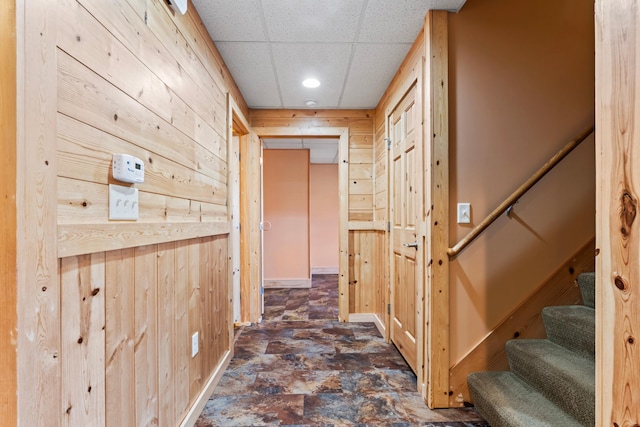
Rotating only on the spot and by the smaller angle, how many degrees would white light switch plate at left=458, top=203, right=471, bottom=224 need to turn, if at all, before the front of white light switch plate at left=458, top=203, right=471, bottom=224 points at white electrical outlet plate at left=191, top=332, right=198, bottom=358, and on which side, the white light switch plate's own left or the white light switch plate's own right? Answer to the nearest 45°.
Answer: approximately 45° to the white light switch plate's own right

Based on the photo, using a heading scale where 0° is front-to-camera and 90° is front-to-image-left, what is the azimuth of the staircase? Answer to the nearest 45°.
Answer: approximately 45°

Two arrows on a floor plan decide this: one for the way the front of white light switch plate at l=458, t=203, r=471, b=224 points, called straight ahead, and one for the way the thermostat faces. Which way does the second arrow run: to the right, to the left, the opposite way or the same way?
to the left

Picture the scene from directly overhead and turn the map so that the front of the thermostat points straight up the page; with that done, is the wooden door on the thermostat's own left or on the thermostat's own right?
on the thermostat's own left

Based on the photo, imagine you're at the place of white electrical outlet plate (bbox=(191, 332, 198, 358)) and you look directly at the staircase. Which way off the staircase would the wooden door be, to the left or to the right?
left

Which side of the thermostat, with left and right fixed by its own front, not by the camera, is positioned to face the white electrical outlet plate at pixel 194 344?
left

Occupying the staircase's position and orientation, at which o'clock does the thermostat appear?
The thermostat is roughly at 12 o'clock from the staircase.
